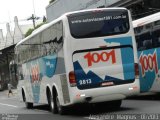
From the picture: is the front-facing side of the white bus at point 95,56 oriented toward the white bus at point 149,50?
no

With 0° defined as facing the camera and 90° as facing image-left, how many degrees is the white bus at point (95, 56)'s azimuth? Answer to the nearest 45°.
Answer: approximately 135°
